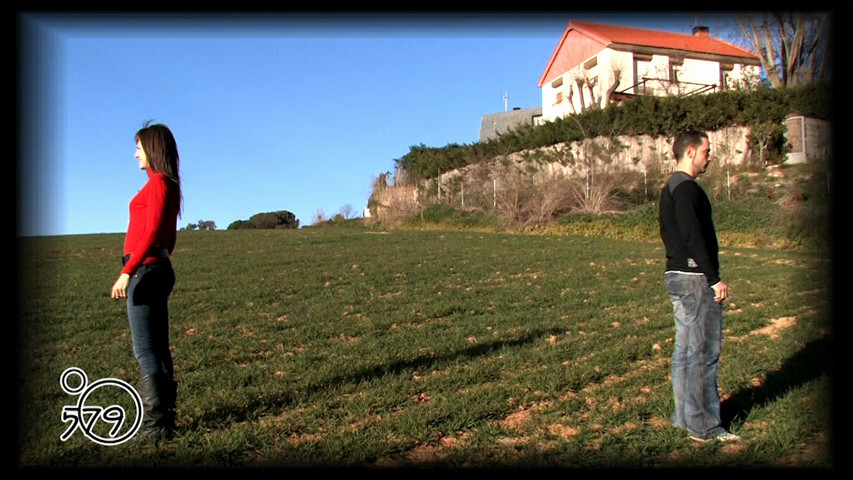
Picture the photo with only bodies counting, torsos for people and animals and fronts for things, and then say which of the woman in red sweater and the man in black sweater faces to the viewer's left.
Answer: the woman in red sweater

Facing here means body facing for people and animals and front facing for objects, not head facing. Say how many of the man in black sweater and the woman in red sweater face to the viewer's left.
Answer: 1

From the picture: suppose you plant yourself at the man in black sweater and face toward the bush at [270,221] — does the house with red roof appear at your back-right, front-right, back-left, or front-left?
front-right

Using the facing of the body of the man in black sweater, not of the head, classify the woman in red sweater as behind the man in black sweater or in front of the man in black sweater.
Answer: behind

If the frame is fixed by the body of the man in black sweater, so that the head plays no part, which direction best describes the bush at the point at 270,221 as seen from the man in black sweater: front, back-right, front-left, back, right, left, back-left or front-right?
back-left

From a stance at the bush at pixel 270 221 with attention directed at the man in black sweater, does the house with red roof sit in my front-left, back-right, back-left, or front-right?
front-left

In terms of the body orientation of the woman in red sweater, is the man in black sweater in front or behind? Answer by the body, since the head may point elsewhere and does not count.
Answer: behind

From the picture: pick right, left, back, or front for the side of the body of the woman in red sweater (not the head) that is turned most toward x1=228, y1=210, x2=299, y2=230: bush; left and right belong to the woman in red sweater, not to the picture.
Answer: right

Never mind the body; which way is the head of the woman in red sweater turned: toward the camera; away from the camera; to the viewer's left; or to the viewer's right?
to the viewer's left

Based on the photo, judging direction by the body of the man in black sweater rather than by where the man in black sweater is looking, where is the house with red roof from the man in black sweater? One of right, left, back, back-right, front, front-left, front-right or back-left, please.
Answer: left

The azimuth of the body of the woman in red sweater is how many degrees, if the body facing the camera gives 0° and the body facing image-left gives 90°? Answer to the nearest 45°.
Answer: approximately 90°

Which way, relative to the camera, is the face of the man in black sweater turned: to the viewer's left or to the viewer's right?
to the viewer's right

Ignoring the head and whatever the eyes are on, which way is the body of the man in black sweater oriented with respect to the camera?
to the viewer's right
